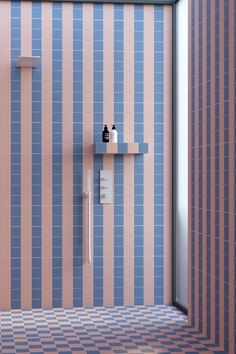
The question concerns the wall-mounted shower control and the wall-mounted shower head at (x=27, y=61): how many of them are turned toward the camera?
2

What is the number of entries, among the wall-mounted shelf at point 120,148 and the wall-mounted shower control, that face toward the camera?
2

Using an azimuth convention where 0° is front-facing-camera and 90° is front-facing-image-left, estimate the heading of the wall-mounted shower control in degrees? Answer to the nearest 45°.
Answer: approximately 0°

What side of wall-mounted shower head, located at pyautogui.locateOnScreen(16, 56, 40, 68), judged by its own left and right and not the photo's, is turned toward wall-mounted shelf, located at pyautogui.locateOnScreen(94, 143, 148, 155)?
left

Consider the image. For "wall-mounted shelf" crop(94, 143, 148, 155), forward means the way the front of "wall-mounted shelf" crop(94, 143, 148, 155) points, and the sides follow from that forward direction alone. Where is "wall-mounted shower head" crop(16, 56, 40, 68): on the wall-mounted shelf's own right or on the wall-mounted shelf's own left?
on the wall-mounted shelf's own right

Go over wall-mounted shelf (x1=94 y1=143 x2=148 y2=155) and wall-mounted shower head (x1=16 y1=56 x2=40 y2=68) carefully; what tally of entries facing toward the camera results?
2
